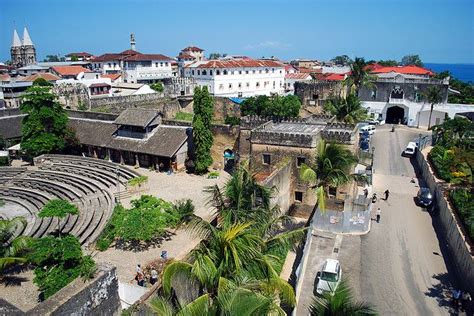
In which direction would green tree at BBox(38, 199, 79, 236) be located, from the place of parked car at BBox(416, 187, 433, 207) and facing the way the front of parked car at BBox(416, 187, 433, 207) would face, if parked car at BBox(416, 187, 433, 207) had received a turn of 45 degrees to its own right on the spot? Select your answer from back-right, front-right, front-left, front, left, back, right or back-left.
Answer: front

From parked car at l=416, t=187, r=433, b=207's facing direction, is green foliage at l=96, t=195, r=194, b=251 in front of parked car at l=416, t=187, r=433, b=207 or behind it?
in front

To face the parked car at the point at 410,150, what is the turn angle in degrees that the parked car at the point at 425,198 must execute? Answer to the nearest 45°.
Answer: approximately 180°

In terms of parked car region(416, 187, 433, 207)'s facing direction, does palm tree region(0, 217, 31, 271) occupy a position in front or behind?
in front

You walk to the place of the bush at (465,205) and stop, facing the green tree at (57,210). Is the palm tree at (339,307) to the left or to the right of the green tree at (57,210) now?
left

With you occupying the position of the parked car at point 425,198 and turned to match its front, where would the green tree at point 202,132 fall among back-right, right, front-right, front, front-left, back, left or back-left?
right

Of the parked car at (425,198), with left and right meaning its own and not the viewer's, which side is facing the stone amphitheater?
right

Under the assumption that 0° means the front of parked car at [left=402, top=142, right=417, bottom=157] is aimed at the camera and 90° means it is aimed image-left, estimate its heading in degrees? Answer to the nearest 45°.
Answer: approximately 45°

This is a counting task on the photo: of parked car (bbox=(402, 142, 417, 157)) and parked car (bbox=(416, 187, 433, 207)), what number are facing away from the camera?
0

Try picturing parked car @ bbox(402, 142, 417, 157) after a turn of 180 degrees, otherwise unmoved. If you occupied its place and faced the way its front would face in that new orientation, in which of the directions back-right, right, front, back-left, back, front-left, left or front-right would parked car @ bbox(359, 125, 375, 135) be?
left

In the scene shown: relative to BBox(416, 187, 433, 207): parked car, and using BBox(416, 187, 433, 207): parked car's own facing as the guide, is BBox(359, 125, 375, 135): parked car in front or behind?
behind

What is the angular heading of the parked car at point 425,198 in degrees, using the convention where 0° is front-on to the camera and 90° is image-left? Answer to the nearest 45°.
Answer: approximately 0°
